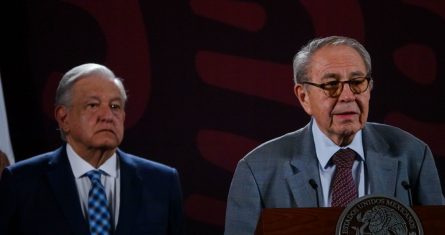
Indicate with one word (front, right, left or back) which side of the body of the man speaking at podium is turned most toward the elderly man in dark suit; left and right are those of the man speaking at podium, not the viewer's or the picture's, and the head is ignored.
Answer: right

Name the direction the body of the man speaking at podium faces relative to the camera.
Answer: toward the camera

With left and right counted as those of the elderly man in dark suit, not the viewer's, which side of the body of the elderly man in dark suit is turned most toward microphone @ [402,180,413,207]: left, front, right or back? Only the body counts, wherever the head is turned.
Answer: left

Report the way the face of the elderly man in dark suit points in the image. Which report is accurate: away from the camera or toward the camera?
toward the camera

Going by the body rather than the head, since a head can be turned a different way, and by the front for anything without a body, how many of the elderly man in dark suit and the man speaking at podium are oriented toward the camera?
2

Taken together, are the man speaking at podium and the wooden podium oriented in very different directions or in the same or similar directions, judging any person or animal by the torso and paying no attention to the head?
same or similar directions

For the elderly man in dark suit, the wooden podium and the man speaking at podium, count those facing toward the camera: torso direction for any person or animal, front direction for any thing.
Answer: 3

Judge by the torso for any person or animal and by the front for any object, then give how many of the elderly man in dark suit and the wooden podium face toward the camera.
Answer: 2

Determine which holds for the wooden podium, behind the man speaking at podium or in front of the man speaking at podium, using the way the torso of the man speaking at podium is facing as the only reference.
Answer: in front

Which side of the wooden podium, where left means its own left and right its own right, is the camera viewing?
front

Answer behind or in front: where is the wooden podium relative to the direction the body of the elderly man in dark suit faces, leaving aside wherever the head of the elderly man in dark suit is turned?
in front

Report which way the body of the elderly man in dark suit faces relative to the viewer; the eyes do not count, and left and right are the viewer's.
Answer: facing the viewer
